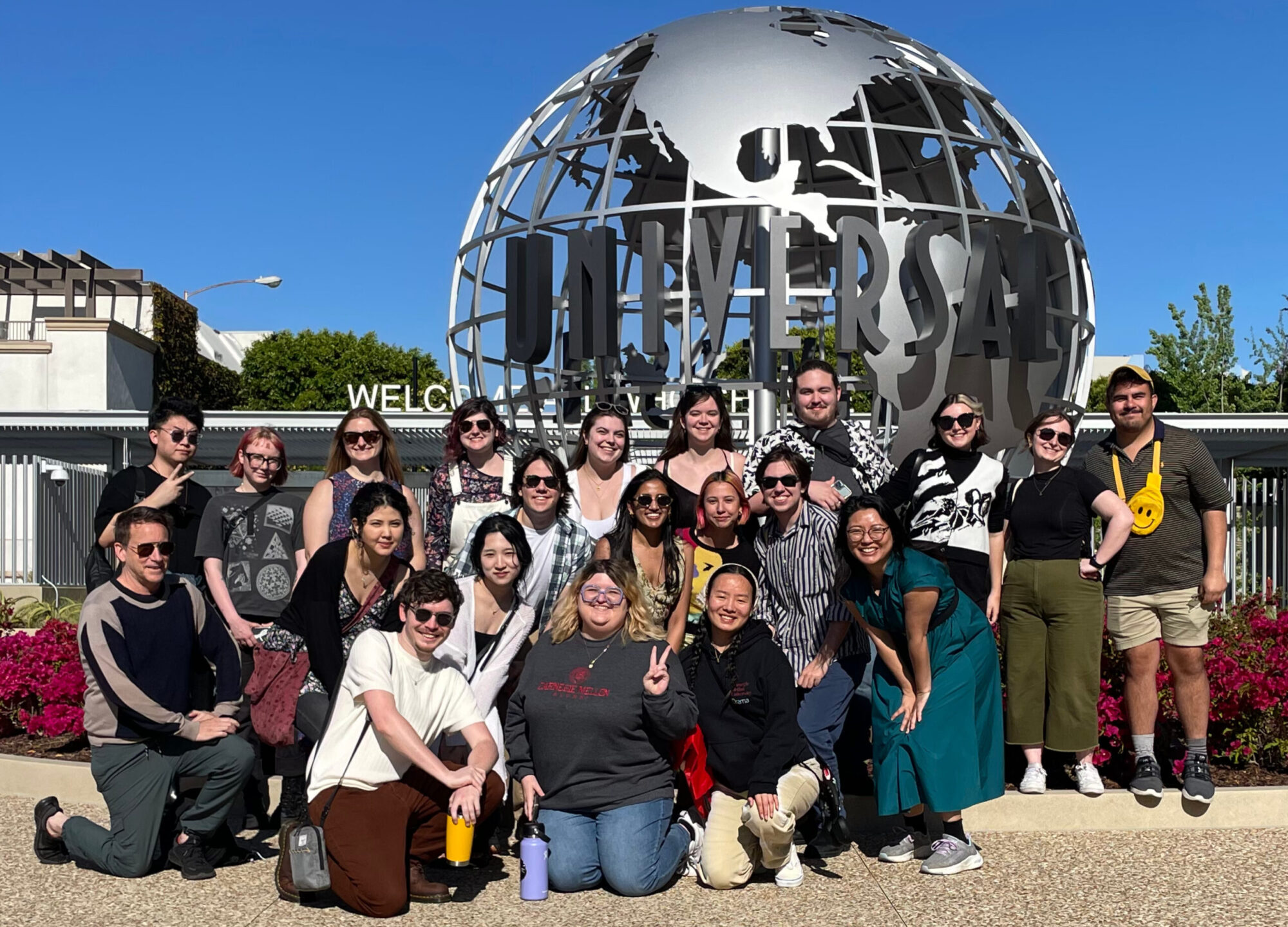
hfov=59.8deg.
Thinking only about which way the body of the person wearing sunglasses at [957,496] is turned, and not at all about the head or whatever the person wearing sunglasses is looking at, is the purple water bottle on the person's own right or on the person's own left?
on the person's own right

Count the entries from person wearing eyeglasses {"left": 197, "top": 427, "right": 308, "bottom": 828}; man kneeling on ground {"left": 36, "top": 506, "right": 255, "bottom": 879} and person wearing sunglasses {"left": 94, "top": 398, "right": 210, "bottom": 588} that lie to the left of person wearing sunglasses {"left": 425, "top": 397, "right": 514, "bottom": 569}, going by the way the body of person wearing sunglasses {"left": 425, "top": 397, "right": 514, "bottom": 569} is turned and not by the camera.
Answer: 0

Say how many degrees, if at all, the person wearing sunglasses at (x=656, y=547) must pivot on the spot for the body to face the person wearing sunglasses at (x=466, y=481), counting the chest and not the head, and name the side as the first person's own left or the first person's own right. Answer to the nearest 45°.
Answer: approximately 135° to the first person's own right

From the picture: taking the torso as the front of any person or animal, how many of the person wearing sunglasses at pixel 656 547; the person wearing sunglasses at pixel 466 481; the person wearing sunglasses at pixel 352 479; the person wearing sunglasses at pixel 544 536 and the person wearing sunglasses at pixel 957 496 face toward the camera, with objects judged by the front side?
5

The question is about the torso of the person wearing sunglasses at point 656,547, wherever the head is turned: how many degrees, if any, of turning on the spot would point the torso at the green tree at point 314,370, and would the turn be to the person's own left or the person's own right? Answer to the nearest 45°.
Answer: approximately 180°

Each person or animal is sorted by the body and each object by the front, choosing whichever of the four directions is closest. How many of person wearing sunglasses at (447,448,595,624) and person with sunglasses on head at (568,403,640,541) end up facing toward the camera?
2

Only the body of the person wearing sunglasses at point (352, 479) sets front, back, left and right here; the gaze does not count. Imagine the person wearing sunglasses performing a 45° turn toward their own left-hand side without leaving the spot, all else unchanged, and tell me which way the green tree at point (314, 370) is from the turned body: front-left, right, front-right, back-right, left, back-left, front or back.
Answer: back-left

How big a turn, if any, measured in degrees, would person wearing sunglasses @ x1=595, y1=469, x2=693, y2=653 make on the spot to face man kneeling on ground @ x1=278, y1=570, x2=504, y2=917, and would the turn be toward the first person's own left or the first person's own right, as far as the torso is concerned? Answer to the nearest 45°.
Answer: approximately 45° to the first person's own right

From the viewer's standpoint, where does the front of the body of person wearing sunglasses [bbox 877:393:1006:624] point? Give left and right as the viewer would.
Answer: facing the viewer

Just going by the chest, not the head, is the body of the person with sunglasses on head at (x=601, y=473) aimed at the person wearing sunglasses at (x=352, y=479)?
no

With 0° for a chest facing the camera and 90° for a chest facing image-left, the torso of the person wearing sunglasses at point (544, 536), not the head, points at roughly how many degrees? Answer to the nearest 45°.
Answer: approximately 0°

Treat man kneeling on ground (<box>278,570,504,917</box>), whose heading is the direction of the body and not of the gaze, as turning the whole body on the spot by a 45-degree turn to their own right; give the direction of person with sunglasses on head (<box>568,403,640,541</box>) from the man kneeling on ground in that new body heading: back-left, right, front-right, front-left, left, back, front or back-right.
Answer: back-left

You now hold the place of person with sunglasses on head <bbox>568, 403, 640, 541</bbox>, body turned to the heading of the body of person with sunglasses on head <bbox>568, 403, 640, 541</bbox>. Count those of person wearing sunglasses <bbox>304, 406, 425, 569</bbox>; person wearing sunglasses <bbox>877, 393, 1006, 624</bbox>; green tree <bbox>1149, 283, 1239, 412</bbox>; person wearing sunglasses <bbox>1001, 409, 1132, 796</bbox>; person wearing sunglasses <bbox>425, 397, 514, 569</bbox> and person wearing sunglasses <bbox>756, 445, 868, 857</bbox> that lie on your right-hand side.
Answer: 2

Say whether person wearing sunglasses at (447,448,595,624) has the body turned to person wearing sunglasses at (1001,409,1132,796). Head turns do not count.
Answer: no

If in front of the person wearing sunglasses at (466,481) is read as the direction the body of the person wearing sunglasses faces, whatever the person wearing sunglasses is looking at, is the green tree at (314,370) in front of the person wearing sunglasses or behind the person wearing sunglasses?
behind

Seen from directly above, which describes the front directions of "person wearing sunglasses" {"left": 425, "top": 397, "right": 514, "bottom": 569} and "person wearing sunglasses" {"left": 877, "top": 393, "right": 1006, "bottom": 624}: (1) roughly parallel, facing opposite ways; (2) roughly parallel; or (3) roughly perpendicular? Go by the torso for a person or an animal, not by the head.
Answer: roughly parallel

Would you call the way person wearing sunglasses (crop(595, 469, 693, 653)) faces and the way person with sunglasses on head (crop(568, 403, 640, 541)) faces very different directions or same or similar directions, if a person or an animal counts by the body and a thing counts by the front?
same or similar directions

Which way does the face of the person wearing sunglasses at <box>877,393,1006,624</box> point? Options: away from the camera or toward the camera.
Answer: toward the camera

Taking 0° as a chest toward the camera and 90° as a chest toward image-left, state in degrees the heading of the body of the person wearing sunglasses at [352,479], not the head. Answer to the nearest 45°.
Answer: approximately 0°
